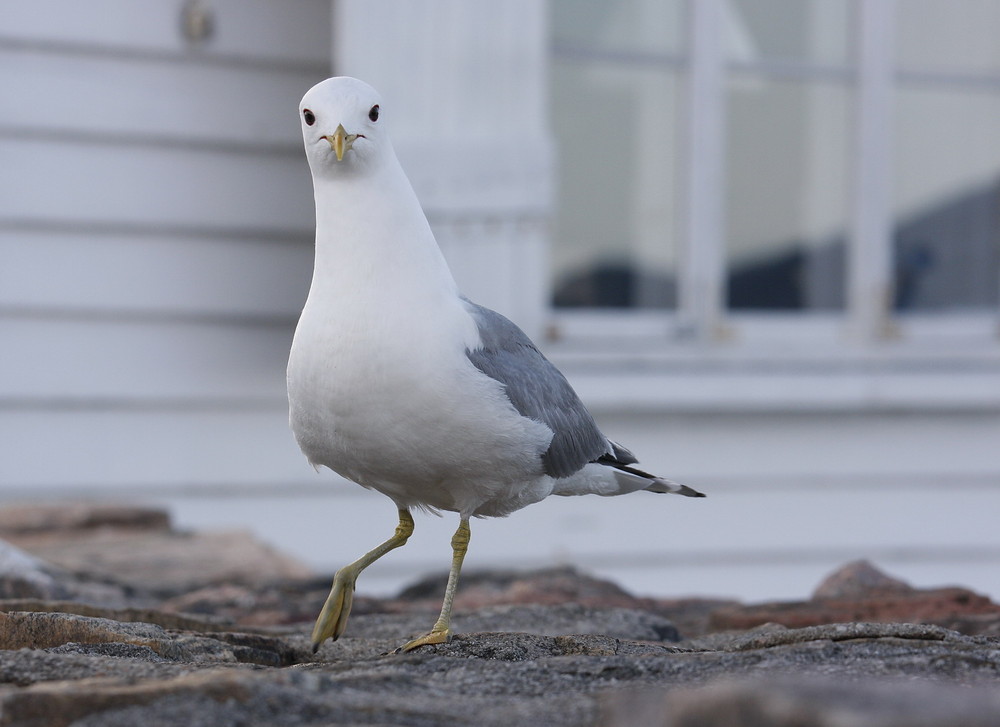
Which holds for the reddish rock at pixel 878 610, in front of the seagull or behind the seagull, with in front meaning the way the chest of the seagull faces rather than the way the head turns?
behind
